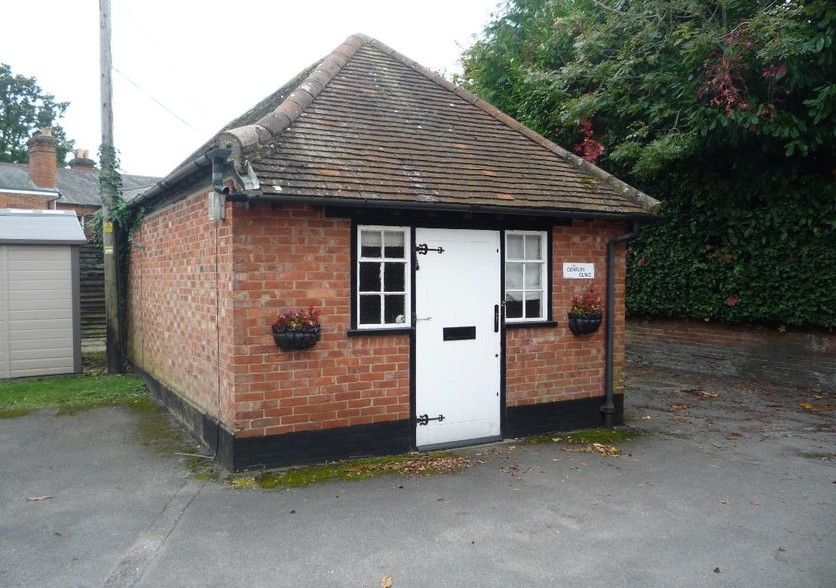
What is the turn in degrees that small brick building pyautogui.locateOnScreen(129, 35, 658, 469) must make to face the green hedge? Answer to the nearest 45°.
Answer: approximately 90° to its left

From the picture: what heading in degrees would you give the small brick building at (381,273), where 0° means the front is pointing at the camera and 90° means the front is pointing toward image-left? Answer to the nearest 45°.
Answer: approximately 315°

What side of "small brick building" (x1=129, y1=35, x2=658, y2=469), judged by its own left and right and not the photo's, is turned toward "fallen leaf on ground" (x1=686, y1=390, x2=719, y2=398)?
left

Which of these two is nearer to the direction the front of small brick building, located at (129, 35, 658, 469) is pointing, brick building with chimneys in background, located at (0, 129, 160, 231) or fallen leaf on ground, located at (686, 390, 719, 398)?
the fallen leaf on ground

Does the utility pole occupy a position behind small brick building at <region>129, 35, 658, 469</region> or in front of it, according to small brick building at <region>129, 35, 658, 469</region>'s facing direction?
behind

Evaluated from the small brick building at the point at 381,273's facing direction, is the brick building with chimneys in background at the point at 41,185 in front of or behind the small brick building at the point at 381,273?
behind

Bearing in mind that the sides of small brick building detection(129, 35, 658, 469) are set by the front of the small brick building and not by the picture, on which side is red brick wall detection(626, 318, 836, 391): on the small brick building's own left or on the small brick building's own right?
on the small brick building's own left
